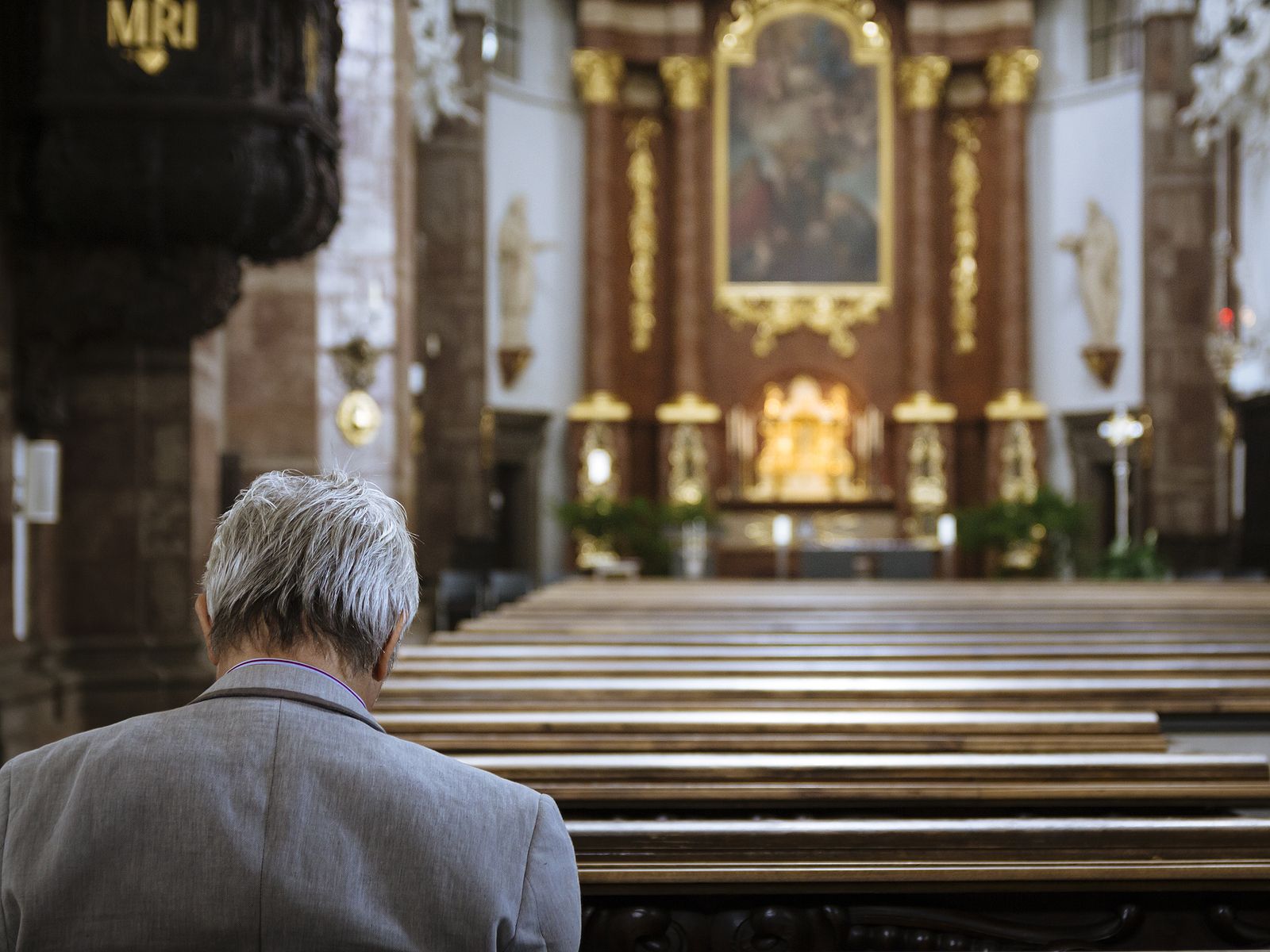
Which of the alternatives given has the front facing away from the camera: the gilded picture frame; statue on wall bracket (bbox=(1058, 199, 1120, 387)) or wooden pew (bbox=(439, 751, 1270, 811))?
the wooden pew

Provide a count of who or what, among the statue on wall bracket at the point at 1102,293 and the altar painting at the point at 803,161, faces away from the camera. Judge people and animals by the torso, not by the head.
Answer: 0

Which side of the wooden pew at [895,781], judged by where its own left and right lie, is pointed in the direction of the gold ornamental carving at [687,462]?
front

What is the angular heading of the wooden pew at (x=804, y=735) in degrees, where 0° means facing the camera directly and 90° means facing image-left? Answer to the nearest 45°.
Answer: approximately 180°

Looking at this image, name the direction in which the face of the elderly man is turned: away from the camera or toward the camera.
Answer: away from the camera

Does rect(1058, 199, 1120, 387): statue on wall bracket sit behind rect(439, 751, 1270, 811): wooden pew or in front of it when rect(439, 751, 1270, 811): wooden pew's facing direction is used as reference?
in front

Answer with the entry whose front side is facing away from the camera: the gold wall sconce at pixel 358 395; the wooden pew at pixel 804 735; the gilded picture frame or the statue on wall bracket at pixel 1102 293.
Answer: the wooden pew

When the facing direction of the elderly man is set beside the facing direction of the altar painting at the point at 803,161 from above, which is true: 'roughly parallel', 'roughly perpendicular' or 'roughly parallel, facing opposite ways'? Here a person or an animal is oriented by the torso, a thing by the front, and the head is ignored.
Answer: roughly parallel, facing opposite ways

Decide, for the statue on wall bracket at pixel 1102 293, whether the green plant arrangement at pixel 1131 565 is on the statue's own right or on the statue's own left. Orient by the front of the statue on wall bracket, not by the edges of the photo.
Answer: on the statue's own left

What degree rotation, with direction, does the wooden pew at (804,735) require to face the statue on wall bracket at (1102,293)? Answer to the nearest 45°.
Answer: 0° — it already faces it

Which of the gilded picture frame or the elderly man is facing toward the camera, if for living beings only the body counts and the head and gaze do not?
the gilded picture frame

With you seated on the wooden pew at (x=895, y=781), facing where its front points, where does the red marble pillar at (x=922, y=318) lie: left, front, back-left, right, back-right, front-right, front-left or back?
front

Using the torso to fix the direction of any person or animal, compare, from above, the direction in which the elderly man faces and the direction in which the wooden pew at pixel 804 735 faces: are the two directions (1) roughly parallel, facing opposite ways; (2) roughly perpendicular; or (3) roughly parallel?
roughly parallel

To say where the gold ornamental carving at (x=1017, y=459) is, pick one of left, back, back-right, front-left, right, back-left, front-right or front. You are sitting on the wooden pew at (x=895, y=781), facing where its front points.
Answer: front

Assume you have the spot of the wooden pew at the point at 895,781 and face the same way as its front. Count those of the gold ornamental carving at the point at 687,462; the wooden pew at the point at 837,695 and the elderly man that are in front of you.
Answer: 2

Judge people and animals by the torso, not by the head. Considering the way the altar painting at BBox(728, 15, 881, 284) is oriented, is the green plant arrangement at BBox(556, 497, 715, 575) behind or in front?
in front
